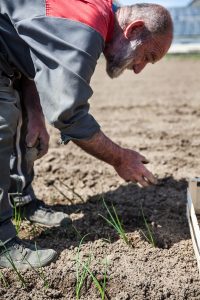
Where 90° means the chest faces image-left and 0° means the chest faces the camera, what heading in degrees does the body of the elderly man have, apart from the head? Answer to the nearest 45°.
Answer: approximately 270°
